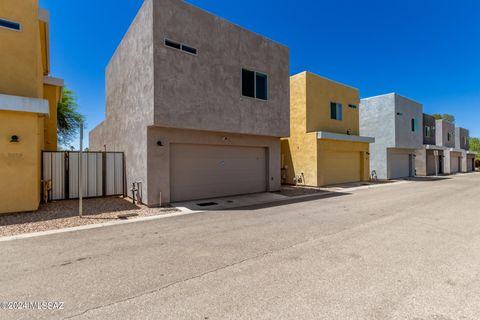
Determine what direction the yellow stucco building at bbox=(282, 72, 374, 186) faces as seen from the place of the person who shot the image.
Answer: facing the viewer and to the right of the viewer

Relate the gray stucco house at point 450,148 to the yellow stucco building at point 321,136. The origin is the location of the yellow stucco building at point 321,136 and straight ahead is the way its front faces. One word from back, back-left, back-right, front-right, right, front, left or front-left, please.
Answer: left

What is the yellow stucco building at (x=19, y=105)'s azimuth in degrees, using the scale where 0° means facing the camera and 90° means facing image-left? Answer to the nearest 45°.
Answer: approximately 0°

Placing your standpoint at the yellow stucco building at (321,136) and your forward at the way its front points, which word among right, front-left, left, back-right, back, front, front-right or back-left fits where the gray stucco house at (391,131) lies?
left

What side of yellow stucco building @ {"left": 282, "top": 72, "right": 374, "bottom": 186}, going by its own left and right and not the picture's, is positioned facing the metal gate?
right

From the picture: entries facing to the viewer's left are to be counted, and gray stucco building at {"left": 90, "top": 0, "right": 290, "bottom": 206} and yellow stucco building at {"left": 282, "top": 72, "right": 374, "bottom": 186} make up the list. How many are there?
0

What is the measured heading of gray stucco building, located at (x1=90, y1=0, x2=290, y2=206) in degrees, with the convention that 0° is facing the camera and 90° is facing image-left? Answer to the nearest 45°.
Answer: approximately 315°

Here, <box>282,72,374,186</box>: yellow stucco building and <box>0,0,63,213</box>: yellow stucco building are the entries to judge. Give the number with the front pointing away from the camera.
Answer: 0

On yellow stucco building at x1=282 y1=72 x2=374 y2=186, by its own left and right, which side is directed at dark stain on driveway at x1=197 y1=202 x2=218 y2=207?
right

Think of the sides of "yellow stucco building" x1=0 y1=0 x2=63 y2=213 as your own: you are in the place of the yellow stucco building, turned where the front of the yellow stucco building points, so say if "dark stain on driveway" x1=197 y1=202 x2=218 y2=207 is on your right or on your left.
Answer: on your left

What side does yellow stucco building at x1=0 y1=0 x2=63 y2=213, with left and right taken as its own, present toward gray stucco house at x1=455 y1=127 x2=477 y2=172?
left
